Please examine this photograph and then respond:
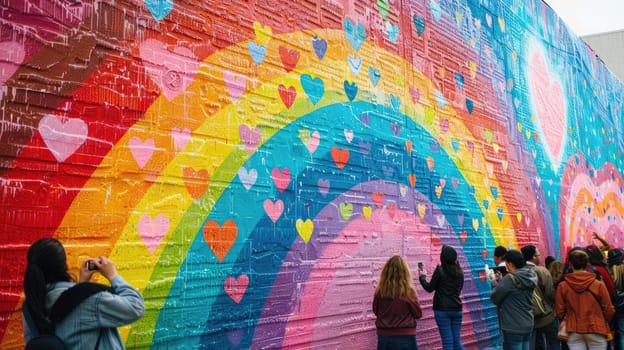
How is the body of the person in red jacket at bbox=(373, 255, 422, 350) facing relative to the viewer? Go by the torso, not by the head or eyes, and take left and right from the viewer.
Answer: facing away from the viewer

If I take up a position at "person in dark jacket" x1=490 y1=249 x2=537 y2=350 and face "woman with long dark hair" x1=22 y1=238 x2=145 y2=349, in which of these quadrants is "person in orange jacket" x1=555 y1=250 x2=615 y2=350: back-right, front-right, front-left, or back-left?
back-left

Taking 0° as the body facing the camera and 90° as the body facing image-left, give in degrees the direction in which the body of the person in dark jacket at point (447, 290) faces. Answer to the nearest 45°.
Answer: approximately 135°

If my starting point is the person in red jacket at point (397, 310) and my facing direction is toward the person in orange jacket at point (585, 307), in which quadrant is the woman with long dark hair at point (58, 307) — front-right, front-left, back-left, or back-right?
back-right

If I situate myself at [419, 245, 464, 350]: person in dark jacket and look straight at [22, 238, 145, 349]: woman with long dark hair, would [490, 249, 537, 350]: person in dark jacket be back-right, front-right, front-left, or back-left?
back-left

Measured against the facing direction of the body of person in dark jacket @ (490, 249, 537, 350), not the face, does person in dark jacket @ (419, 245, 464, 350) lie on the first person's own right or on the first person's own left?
on the first person's own left

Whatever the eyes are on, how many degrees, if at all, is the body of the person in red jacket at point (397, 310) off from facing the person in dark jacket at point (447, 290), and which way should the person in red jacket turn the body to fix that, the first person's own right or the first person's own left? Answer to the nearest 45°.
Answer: approximately 45° to the first person's own right

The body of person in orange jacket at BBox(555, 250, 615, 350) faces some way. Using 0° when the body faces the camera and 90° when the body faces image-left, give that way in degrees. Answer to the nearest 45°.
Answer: approximately 180°

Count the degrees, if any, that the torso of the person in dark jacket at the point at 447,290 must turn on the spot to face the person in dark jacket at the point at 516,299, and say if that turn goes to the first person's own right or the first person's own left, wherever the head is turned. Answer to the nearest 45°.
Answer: approximately 135° to the first person's own right

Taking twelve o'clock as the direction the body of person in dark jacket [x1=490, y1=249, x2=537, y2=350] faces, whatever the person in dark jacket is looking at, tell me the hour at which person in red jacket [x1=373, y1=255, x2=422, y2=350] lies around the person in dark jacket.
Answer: The person in red jacket is roughly at 9 o'clock from the person in dark jacket.

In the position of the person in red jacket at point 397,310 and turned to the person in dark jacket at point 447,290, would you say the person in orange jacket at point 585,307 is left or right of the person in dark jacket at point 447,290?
right

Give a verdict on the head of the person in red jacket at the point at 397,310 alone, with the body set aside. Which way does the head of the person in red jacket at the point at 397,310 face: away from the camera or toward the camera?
away from the camera

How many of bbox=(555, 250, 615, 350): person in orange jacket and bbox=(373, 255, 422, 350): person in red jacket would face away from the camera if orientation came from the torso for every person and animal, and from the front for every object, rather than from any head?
2

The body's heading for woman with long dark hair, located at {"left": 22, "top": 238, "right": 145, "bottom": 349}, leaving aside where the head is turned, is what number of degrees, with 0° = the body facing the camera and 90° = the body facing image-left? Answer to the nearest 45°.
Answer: approximately 225°
